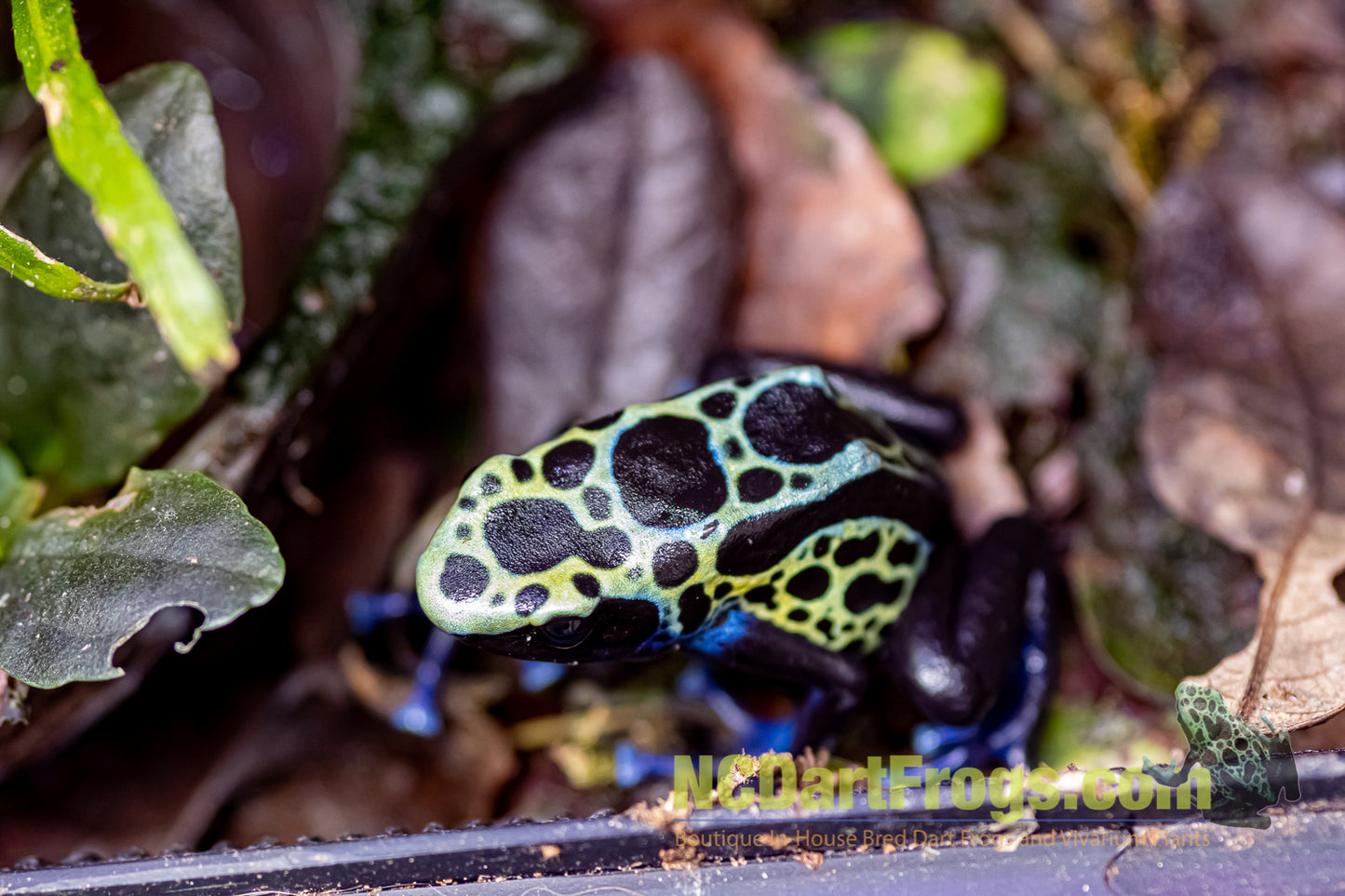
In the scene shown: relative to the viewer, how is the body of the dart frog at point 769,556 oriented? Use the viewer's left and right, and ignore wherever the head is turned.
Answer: facing the viewer and to the left of the viewer

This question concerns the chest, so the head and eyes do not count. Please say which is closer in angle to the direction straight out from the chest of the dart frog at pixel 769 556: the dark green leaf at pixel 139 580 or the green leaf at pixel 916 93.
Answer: the dark green leaf

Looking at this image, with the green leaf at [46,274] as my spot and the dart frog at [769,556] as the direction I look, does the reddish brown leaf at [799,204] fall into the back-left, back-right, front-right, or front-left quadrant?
front-left
